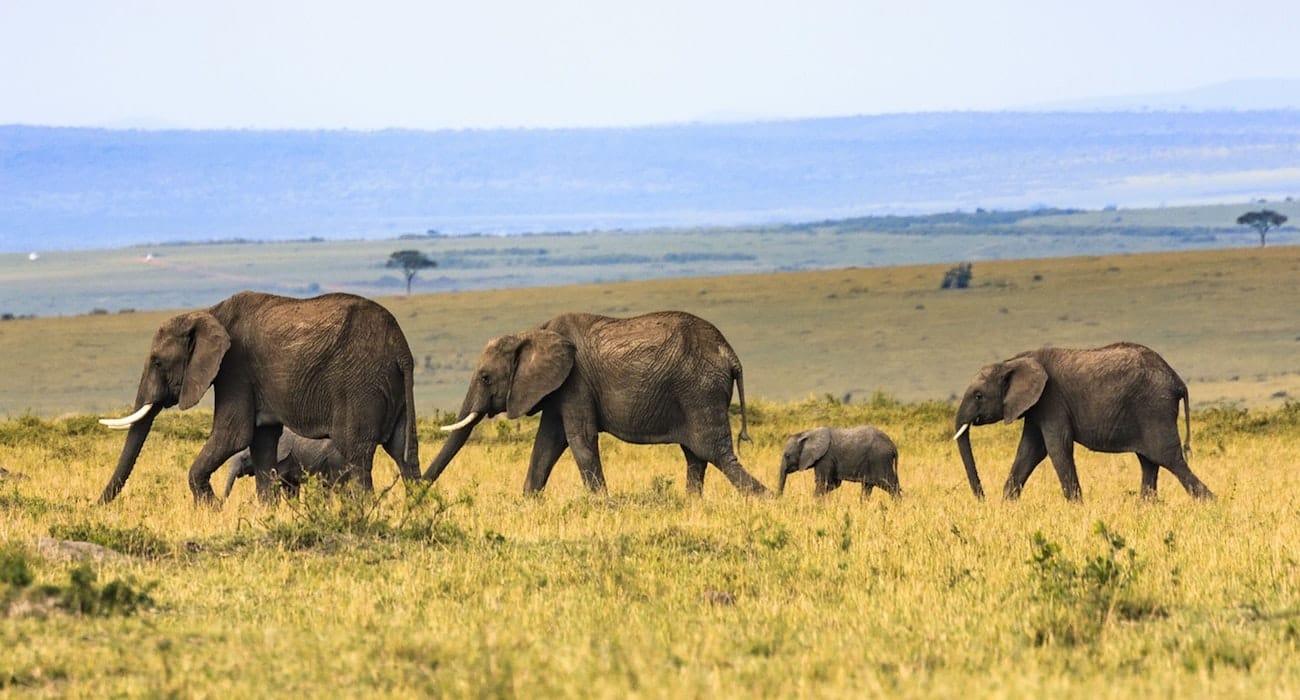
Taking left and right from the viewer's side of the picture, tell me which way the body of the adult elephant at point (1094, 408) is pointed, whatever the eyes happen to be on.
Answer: facing to the left of the viewer

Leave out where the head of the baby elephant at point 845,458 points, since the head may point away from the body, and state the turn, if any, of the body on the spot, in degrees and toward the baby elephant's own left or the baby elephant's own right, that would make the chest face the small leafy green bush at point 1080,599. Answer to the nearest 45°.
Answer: approximately 90° to the baby elephant's own left

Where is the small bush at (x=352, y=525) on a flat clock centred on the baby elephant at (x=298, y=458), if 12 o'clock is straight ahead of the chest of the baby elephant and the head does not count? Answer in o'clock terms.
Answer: The small bush is roughly at 9 o'clock from the baby elephant.

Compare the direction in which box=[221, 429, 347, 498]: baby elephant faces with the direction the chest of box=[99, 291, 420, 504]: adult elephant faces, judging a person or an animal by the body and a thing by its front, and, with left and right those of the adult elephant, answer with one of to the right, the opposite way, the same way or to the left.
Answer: the same way

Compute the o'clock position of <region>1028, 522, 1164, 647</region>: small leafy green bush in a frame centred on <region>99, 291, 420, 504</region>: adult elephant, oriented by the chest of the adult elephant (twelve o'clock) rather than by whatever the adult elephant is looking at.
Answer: The small leafy green bush is roughly at 8 o'clock from the adult elephant.

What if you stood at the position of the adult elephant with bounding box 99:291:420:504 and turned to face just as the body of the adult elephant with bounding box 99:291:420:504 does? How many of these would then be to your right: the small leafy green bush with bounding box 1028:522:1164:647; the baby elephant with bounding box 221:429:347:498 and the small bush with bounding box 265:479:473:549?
1

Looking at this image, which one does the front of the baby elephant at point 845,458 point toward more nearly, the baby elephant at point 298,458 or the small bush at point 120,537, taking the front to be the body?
the baby elephant

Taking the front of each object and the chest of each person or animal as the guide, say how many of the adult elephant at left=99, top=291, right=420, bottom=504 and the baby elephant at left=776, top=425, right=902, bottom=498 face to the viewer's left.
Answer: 2

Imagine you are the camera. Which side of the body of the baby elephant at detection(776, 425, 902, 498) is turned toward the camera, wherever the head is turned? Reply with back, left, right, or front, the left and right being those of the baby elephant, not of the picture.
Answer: left

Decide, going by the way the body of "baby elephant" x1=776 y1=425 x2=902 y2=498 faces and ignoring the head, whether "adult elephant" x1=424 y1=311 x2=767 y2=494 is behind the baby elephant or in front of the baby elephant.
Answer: in front

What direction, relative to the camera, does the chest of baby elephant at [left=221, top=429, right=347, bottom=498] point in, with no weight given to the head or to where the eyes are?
to the viewer's left

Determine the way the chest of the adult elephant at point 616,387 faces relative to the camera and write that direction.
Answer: to the viewer's left

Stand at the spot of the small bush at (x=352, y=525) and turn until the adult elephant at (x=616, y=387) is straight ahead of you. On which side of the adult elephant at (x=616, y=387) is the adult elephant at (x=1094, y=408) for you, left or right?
right

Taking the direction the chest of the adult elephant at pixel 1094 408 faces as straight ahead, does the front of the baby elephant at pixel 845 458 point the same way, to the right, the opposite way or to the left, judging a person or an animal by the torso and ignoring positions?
the same way

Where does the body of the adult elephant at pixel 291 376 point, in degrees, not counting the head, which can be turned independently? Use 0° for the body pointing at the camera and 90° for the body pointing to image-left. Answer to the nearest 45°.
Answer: approximately 90°

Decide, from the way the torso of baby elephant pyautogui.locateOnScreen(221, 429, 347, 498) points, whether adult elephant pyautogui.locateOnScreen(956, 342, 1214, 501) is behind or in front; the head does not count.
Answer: behind

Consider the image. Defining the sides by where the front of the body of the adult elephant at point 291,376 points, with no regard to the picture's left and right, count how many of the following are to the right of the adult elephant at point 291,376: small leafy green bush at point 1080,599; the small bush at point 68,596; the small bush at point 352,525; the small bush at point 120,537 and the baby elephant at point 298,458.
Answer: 1

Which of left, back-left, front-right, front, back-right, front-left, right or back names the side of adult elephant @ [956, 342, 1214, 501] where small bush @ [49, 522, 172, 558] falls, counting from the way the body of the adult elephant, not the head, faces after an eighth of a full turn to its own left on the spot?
front

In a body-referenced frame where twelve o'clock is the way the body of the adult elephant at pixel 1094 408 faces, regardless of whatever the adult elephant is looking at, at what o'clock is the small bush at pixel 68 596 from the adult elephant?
The small bush is roughly at 10 o'clock from the adult elephant.
